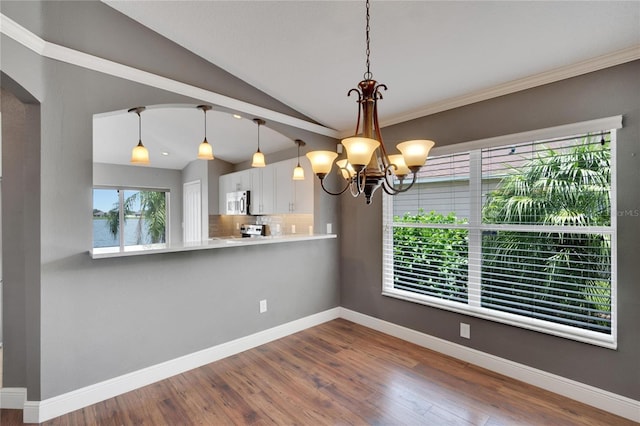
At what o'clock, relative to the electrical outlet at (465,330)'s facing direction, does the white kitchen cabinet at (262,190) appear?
The white kitchen cabinet is roughly at 2 o'clock from the electrical outlet.

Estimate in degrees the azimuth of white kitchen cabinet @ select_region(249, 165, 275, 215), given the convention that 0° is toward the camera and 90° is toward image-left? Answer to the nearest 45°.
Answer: approximately 45°

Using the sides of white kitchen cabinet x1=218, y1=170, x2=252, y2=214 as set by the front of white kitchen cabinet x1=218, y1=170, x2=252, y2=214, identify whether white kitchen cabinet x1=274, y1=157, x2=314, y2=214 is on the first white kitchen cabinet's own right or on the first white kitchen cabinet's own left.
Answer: on the first white kitchen cabinet's own left

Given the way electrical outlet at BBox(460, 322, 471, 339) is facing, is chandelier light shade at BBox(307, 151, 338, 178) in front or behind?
in front

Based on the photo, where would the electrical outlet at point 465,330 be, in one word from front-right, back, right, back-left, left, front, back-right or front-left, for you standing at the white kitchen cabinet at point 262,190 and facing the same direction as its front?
left

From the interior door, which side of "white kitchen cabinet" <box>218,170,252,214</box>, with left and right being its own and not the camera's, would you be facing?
right

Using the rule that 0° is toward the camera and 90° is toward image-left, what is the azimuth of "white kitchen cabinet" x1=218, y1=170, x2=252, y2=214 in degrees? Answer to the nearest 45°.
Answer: approximately 45°

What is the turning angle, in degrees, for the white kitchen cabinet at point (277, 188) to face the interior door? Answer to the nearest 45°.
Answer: approximately 90° to its right

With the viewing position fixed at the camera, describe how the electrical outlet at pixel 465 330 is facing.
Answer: facing the viewer and to the left of the viewer
